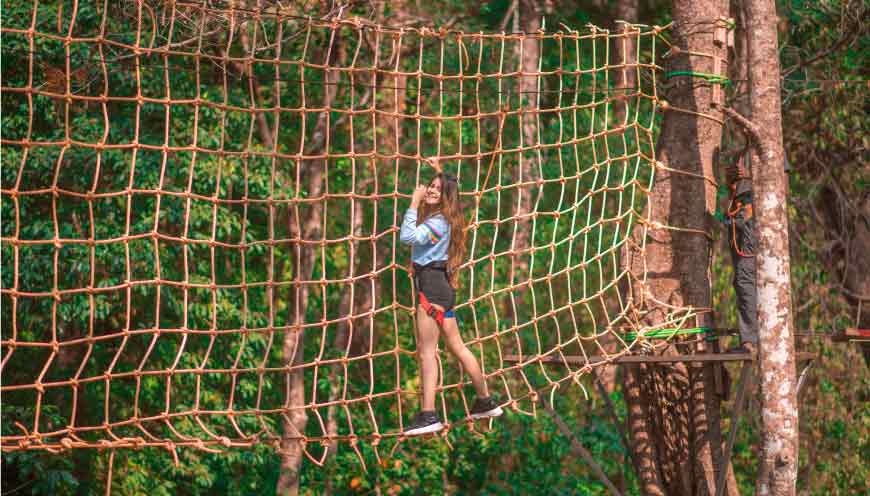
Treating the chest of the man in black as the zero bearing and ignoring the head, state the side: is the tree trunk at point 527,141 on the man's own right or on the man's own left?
on the man's own right

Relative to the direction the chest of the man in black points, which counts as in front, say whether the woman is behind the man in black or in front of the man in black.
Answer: in front

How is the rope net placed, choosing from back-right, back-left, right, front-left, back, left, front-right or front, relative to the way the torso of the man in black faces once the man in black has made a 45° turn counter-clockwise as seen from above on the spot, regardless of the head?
right

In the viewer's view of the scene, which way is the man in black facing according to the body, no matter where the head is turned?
to the viewer's left
